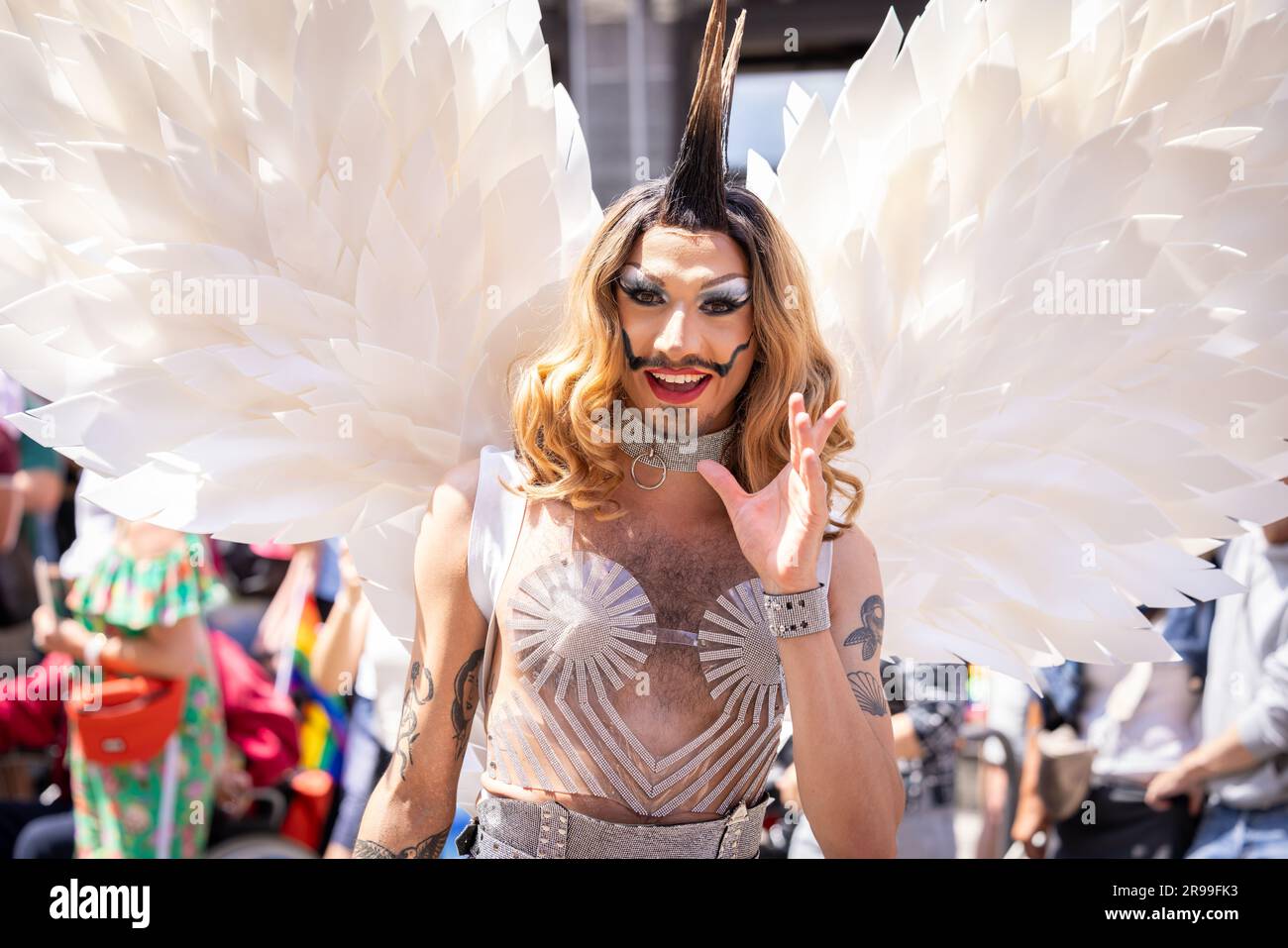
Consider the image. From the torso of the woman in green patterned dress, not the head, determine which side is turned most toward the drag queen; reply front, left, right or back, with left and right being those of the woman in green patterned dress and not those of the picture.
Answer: left

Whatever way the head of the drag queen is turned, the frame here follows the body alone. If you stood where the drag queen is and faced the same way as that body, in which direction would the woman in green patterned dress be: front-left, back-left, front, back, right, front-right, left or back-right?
back-right

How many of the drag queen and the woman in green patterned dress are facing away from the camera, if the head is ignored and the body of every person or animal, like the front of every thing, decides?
0
